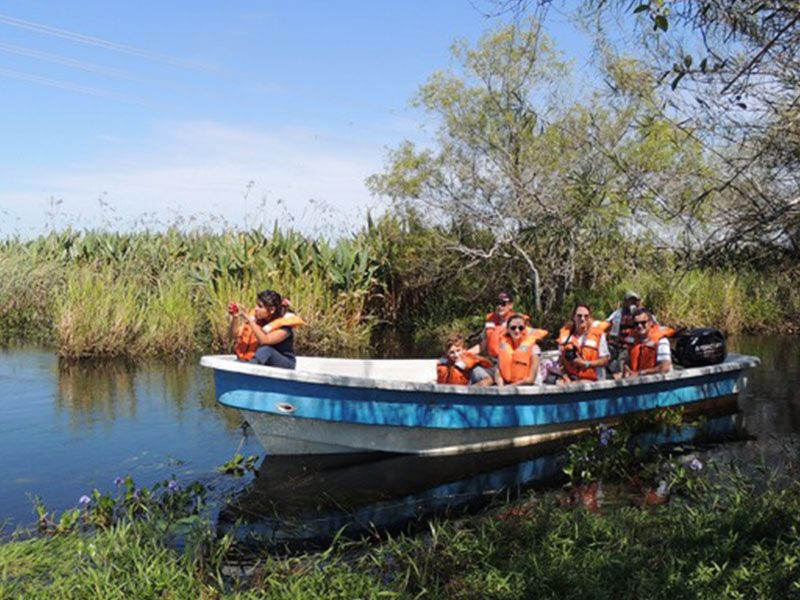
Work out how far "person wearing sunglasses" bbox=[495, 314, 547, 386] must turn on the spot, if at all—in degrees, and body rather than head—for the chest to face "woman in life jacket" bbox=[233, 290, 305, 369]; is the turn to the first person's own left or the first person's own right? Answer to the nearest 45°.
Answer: approximately 90° to the first person's own right

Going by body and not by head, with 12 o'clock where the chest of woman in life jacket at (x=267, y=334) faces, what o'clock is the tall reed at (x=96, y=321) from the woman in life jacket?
The tall reed is roughly at 2 o'clock from the woman in life jacket.

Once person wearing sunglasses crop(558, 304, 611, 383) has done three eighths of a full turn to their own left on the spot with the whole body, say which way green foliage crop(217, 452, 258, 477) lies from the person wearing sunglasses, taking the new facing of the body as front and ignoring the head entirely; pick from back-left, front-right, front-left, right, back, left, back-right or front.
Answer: back

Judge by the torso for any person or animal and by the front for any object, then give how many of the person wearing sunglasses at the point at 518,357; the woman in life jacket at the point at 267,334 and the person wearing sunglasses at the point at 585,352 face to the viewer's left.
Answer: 1

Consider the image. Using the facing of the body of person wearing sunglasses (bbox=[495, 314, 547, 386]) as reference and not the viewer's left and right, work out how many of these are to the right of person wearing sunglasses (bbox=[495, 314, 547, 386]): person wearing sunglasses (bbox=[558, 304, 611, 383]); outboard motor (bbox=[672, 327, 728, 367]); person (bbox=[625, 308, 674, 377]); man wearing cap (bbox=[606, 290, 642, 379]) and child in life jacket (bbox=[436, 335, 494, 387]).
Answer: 1

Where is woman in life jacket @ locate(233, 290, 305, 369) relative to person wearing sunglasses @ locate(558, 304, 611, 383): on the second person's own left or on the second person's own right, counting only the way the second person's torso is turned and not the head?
on the second person's own right

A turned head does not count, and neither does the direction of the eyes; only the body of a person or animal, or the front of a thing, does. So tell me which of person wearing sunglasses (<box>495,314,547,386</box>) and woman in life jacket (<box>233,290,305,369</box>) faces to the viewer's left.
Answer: the woman in life jacket

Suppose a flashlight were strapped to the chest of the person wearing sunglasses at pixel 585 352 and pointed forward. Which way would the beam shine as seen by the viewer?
toward the camera

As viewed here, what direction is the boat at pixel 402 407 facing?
to the viewer's left

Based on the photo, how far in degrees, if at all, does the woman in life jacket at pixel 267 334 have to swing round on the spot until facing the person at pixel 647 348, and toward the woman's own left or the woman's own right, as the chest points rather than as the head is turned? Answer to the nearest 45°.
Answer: approximately 180°

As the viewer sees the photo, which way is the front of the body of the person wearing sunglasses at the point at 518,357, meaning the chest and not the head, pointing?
toward the camera

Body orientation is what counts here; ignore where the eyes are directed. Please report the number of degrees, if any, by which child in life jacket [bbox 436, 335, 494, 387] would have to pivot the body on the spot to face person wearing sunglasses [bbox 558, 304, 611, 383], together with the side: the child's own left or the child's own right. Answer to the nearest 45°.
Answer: approximately 135° to the child's own left

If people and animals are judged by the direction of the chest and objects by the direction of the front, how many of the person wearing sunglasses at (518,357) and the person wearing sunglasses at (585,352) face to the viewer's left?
0

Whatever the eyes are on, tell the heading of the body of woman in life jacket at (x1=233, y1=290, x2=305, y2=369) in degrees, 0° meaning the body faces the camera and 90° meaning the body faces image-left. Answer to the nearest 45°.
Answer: approximately 90°

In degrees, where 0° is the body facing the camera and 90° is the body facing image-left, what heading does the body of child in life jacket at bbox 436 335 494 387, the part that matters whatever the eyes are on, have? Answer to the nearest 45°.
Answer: approximately 45°

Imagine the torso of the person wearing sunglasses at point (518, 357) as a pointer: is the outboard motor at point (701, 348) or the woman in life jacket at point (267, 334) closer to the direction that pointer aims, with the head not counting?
the woman in life jacket
